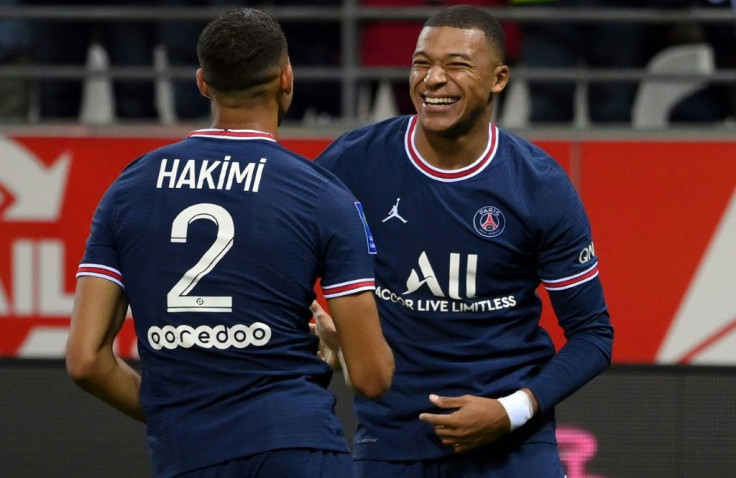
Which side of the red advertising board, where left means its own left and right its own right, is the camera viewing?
front

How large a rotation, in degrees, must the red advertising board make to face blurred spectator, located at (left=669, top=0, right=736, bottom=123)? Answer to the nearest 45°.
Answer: approximately 135° to its left
